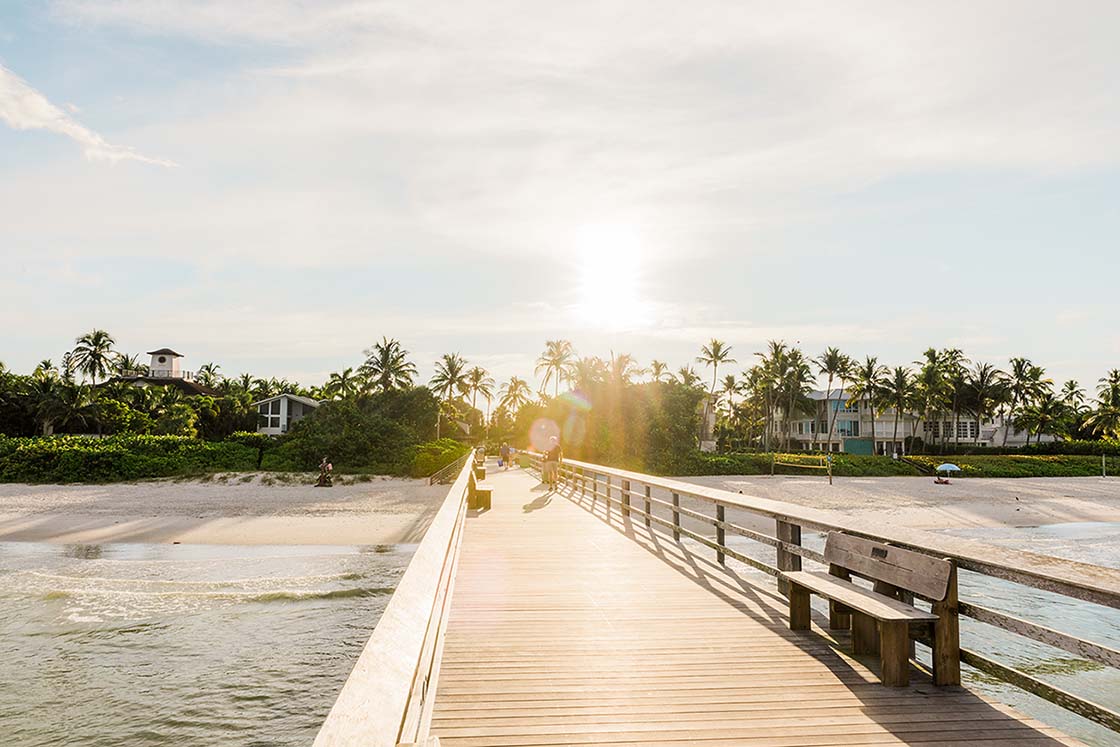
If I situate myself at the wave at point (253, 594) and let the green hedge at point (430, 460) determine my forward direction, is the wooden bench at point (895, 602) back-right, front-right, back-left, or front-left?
back-right

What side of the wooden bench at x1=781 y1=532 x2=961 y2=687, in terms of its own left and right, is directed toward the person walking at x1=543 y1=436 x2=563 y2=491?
right

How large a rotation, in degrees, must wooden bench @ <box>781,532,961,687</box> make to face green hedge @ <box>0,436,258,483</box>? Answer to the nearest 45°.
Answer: approximately 90° to its right

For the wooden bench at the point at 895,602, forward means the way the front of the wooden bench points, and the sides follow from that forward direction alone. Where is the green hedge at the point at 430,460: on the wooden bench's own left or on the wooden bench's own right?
on the wooden bench's own right

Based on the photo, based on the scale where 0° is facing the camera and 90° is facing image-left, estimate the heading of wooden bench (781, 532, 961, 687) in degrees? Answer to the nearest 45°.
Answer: approximately 45°
